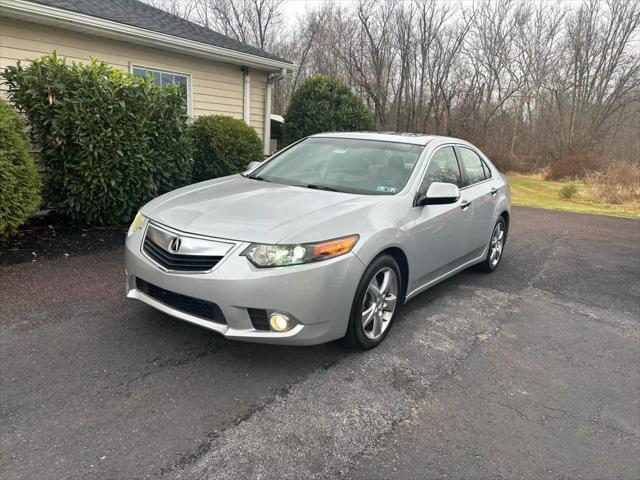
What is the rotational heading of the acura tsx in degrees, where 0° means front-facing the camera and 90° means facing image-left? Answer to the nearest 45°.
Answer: approximately 45°

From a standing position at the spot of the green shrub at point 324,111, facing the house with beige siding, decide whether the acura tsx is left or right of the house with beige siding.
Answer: left

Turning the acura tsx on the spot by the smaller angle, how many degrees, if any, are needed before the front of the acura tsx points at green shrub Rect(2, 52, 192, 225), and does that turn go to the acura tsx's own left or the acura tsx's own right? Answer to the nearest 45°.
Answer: approximately 90° to the acura tsx's own right

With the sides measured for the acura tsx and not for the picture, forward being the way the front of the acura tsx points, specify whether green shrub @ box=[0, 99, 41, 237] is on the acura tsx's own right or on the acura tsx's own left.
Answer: on the acura tsx's own right

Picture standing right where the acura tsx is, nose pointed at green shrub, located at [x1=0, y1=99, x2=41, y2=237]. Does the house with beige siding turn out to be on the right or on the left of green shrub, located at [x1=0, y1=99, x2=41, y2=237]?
right

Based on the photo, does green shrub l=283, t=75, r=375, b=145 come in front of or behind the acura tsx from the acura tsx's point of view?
behind

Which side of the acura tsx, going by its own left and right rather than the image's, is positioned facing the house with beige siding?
right

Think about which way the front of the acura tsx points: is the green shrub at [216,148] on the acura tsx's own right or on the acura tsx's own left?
on the acura tsx's own right
